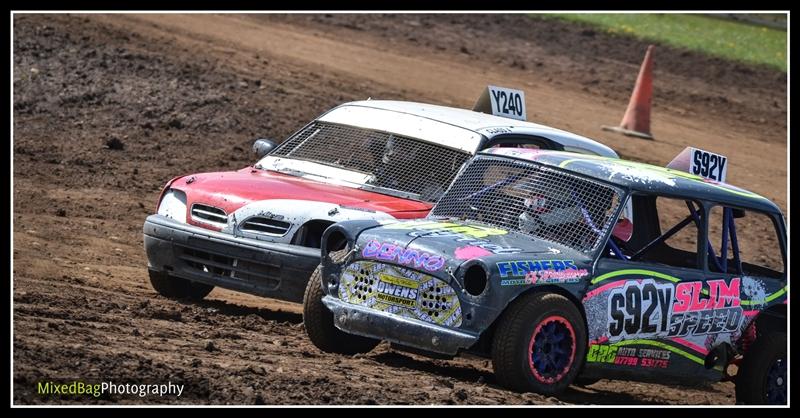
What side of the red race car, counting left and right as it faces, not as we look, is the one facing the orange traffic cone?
back

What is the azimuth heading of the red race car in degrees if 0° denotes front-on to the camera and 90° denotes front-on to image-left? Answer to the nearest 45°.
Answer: approximately 45°
